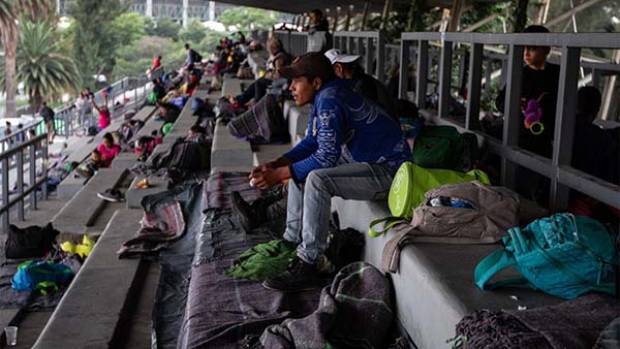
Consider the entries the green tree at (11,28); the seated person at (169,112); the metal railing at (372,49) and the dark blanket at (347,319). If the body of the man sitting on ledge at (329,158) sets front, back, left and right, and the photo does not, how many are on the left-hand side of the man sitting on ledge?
1

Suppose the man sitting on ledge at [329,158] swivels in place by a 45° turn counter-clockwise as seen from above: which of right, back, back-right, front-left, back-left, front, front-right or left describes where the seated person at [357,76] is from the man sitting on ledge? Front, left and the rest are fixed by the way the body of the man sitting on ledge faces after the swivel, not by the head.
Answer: back-right

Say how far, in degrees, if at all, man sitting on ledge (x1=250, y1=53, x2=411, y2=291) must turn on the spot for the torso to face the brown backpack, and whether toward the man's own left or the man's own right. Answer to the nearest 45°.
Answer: approximately 135° to the man's own left

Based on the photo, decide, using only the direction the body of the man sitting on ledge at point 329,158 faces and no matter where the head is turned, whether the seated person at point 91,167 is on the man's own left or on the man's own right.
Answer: on the man's own right

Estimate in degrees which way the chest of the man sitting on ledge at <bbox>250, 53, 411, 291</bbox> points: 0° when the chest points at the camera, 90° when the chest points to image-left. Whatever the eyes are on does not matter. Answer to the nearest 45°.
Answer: approximately 90°

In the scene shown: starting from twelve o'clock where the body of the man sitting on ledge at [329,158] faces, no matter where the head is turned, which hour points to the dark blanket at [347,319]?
The dark blanket is roughly at 9 o'clock from the man sitting on ledge.

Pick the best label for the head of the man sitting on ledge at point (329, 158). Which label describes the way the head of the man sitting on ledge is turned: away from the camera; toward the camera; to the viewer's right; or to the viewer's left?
to the viewer's left

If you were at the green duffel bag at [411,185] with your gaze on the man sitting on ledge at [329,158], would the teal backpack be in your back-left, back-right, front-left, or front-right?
back-left

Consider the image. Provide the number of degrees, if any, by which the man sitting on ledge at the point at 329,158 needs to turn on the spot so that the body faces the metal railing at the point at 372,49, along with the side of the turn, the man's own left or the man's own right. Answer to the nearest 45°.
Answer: approximately 90° to the man's own right

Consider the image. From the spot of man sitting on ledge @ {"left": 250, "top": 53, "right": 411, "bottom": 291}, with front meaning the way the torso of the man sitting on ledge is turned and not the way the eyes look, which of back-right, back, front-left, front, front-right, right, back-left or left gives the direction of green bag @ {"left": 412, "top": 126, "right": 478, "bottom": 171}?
back

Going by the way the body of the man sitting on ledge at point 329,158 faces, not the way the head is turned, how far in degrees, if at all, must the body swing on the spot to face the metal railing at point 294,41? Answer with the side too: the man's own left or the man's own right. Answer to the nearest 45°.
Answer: approximately 90° to the man's own right

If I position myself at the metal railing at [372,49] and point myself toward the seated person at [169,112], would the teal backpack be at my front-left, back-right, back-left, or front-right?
back-left

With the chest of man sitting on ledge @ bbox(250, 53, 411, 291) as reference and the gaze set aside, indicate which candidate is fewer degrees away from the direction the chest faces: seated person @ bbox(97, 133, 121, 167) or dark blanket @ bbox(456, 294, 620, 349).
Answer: the seated person

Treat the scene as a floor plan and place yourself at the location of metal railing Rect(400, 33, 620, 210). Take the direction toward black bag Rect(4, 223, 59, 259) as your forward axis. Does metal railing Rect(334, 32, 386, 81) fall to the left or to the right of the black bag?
right

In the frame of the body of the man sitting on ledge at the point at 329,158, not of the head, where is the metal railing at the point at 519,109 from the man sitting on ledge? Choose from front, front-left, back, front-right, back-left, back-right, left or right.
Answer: back
